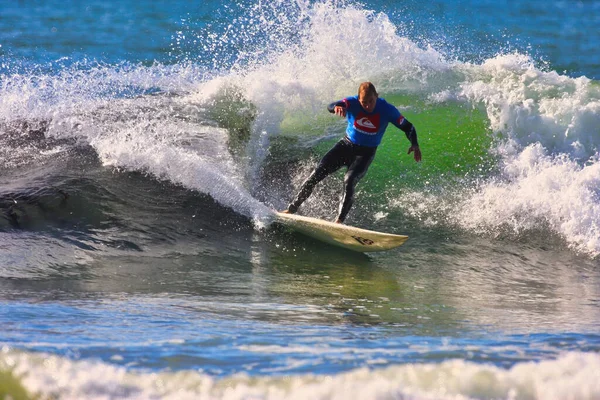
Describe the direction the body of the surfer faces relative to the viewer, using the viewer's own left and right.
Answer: facing the viewer

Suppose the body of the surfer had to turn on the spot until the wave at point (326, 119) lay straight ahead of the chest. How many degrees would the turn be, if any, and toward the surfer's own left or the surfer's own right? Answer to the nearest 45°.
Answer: approximately 180°
